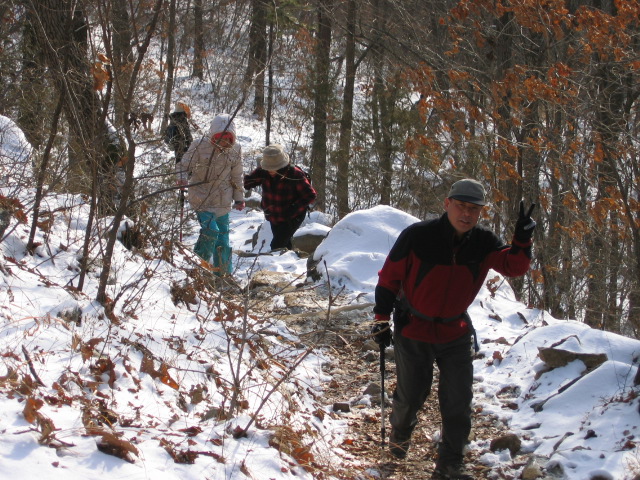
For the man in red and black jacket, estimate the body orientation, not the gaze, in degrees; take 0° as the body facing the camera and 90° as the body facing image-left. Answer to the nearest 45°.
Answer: approximately 0°

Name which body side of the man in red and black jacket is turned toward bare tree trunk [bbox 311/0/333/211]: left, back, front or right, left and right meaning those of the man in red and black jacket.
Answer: back

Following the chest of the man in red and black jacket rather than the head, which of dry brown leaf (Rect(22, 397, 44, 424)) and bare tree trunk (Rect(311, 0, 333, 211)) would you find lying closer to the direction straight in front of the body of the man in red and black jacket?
the dry brown leaf

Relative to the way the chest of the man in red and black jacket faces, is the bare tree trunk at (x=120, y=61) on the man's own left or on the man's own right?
on the man's own right

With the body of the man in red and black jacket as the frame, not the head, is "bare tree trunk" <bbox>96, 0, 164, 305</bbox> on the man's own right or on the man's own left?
on the man's own right

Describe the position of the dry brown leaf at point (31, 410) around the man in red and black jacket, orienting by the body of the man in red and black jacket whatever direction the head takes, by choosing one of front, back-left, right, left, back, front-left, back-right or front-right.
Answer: front-right

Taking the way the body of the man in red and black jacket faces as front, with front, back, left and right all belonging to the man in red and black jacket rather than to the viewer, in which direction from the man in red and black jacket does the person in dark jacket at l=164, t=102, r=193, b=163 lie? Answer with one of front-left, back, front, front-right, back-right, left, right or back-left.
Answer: back-right
